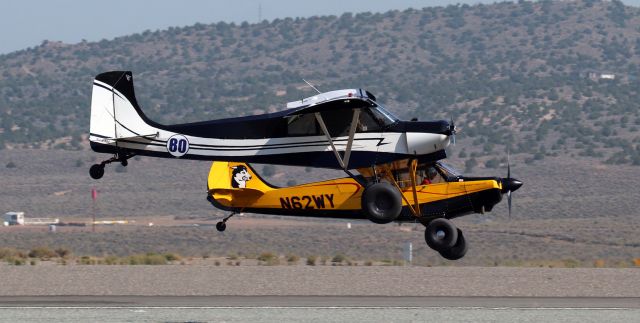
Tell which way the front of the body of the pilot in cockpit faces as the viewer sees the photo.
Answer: to the viewer's right

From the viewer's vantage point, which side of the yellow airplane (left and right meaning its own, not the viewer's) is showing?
right
